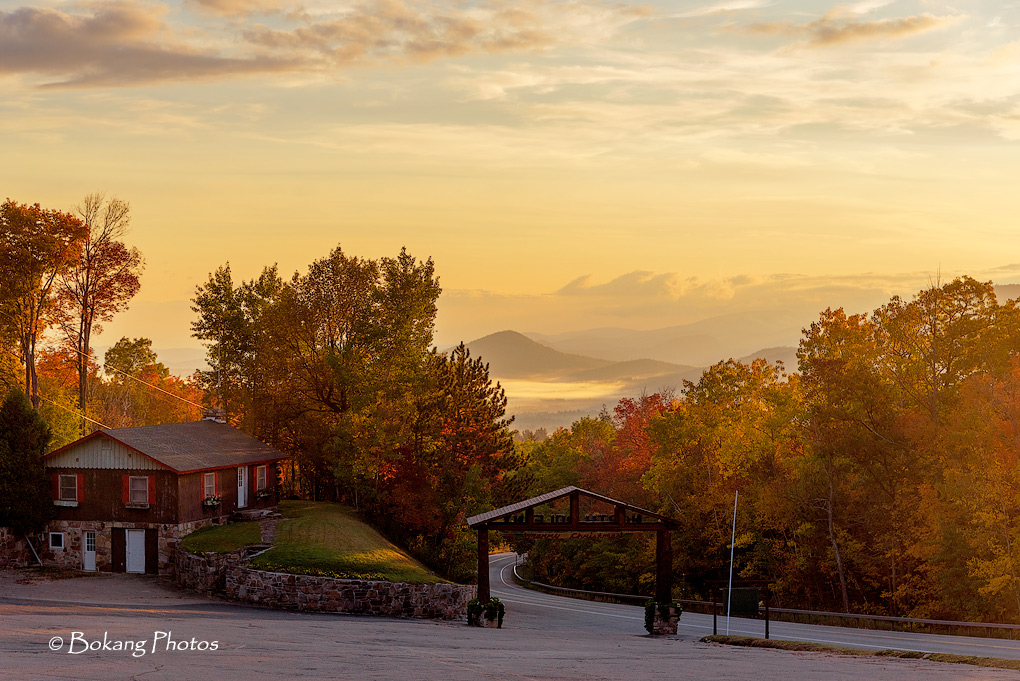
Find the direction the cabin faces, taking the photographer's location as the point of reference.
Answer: facing the viewer and to the right of the viewer

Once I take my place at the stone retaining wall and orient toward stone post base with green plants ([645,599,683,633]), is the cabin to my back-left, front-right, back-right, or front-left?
back-left

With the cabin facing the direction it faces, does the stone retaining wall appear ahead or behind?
ahead
